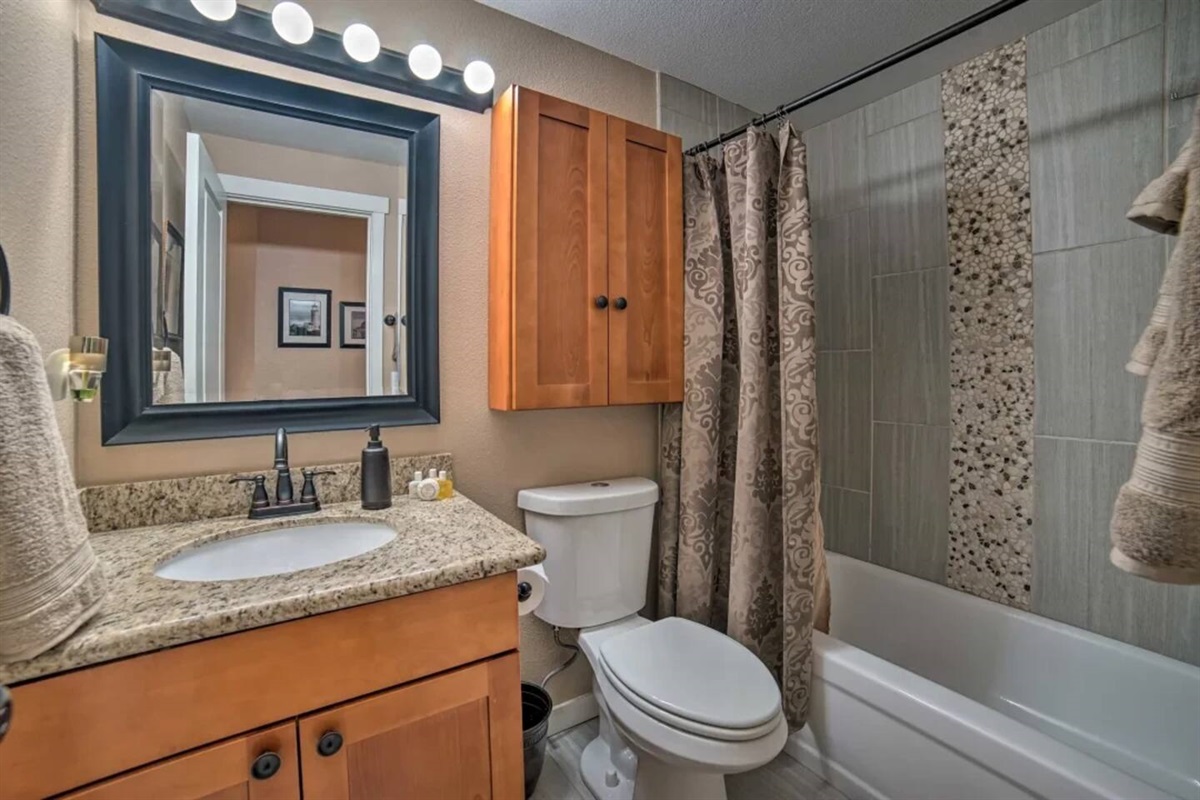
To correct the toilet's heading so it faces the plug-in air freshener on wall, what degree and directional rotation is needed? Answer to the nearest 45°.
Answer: approximately 90° to its right

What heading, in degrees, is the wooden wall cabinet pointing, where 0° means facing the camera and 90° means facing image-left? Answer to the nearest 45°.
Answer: approximately 315°

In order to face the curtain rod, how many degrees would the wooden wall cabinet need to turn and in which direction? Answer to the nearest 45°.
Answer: approximately 45° to its left

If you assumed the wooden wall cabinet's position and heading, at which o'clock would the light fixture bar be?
The light fixture bar is roughly at 4 o'clock from the wooden wall cabinet.

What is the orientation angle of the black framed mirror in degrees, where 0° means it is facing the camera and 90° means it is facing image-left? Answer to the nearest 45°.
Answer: approximately 315°
